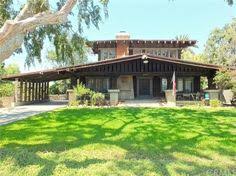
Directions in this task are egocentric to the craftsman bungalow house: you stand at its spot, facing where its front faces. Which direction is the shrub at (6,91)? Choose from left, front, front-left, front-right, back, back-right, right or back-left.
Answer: right

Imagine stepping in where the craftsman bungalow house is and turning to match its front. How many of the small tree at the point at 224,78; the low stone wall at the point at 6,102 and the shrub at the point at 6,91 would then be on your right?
2

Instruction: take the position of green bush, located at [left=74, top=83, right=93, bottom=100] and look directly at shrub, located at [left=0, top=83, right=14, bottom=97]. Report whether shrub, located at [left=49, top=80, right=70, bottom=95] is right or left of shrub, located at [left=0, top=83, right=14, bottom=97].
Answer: right

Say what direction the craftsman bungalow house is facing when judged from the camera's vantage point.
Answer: facing the viewer

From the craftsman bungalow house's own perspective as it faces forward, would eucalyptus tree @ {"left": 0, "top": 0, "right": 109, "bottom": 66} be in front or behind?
in front

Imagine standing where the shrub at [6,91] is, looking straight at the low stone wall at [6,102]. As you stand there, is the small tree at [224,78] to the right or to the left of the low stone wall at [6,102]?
left

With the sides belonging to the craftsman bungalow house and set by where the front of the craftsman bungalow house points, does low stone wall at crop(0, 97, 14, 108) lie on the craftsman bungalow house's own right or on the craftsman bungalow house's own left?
on the craftsman bungalow house's own right

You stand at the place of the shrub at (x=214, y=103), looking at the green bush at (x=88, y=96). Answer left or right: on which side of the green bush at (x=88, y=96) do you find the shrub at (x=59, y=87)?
right

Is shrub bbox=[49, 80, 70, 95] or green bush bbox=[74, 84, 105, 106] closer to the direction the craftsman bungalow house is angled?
the green bush

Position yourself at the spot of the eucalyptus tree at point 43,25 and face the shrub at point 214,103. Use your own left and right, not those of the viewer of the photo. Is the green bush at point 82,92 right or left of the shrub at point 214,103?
left

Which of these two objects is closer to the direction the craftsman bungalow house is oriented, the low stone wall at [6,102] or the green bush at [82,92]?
the green bush

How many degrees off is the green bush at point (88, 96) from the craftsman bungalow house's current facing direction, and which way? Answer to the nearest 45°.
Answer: approximately 45° to its right

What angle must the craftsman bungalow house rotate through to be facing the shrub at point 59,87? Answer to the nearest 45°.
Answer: approximately 135° to its right

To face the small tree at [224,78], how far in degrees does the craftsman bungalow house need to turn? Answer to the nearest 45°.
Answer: approximately 45° to its left

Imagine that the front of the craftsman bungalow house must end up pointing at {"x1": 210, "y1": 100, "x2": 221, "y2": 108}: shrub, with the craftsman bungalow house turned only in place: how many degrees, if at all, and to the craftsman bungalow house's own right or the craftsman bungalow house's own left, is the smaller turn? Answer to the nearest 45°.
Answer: approximately 45° to the craftsman bungalow house's own left
